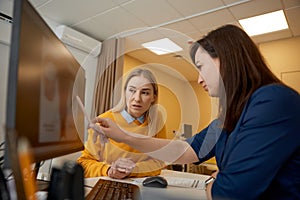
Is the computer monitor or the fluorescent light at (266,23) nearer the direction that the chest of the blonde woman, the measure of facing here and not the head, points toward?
the computer monitor

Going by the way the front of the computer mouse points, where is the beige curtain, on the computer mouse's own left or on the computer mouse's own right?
on the computer mouse's own right

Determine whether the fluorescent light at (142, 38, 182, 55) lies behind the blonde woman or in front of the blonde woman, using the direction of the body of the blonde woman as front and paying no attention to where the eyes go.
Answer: behind

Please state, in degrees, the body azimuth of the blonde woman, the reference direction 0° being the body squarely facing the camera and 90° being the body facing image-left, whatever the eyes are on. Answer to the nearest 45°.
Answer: approximately 0°
